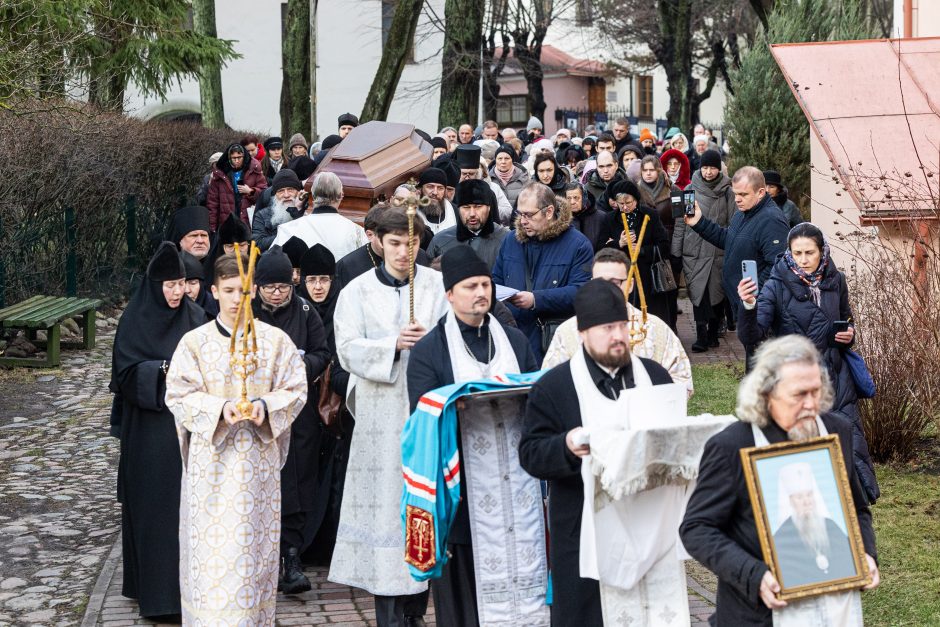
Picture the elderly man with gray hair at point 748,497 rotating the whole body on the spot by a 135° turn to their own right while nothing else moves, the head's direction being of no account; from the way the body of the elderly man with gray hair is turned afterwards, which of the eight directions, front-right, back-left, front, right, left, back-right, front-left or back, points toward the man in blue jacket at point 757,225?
right

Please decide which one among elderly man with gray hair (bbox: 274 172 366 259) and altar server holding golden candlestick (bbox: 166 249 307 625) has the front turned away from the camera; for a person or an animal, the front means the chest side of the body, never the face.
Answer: the elderly man with gray hair

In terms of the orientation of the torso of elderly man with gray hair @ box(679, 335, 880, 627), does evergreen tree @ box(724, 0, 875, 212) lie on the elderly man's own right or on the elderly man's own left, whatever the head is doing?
on the elderly man's own left

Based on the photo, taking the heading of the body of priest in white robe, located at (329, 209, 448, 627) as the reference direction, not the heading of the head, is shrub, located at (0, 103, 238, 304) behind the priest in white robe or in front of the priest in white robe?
behind

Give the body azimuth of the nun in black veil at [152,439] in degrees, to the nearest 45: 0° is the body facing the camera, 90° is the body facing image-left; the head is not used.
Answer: approximately 315°

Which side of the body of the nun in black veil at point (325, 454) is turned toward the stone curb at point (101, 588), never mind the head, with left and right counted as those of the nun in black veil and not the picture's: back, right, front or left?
right

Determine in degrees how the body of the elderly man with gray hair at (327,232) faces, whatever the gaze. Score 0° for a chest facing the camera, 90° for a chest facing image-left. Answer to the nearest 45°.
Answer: approximately 180°

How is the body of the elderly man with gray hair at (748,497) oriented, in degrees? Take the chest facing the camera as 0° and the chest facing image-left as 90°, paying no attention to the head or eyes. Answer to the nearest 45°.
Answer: approximately 315°

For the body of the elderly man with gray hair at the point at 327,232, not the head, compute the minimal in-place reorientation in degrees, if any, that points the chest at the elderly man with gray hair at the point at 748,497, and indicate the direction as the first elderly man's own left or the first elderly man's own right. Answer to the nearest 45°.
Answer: approximately 180°
